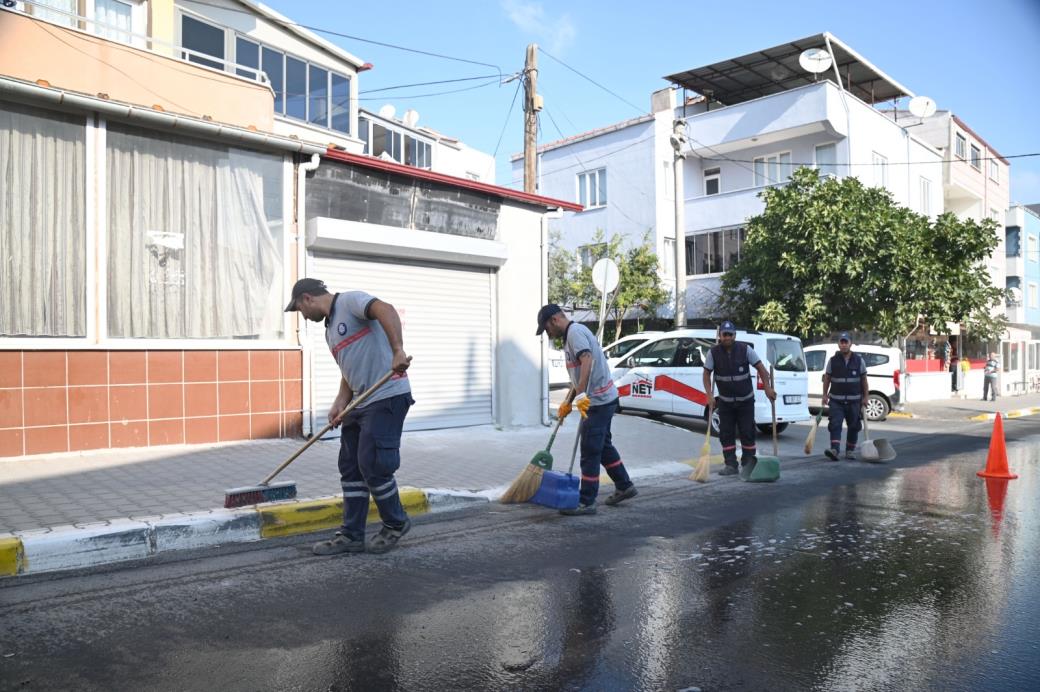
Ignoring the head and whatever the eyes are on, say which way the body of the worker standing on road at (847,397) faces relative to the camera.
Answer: toward the camera

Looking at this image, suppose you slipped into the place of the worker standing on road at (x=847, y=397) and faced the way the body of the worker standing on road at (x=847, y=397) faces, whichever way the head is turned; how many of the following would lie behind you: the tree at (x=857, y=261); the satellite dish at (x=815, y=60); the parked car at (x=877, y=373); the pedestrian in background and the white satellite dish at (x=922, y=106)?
5

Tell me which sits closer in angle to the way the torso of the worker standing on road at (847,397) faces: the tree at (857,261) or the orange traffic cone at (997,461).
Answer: the orange traffic cone

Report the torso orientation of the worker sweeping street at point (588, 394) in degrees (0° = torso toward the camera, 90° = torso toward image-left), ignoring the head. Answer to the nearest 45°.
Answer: approximately 90°

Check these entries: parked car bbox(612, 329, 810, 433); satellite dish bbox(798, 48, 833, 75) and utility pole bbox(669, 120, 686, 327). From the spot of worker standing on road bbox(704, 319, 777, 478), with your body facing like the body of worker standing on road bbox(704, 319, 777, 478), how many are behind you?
3

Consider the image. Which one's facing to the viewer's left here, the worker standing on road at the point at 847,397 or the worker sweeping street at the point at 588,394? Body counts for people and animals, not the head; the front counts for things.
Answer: the worker sweeping street

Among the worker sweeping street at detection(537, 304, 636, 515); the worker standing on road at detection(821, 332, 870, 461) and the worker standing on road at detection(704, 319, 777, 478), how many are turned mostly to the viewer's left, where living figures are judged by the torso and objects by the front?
1

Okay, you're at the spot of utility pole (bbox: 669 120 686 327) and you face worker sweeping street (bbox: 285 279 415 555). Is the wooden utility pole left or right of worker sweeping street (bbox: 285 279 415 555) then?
right

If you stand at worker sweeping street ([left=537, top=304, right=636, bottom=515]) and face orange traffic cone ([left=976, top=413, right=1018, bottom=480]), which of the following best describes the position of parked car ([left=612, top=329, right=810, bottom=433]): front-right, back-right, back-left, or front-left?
front-left

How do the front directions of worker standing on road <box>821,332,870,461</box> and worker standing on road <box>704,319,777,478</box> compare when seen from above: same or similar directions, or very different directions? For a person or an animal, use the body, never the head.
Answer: same or similar directions

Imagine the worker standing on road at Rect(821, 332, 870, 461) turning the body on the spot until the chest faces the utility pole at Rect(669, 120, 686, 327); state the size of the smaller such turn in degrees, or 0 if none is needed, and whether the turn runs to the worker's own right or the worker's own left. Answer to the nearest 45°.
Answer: approximately 135° to the worker's own right

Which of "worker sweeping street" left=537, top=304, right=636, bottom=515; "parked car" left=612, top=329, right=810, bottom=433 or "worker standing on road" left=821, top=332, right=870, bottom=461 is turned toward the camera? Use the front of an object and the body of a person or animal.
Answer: the worker standing on road

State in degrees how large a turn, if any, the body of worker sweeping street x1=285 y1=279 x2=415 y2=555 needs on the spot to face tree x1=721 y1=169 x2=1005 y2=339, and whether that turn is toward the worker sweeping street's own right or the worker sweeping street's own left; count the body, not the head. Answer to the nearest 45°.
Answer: approximately 180°

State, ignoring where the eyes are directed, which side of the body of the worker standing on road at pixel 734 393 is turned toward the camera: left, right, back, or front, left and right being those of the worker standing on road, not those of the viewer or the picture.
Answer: front

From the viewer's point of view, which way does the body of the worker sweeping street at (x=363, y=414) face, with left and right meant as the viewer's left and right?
facing the viewer and to the left of the viewer

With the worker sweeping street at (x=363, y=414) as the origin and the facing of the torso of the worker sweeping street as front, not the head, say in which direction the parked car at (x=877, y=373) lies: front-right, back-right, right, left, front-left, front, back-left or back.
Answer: back

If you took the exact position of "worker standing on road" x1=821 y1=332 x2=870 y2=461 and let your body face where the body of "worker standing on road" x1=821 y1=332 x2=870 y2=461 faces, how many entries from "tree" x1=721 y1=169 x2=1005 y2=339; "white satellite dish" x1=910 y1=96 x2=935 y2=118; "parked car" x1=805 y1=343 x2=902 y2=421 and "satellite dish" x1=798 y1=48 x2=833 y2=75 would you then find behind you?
4
